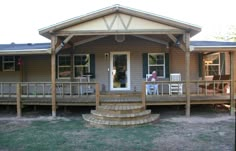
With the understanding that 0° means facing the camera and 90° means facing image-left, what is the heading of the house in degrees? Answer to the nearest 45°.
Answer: approximately 0°

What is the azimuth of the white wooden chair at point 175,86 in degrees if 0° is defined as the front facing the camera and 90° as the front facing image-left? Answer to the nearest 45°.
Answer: approximately 0°
